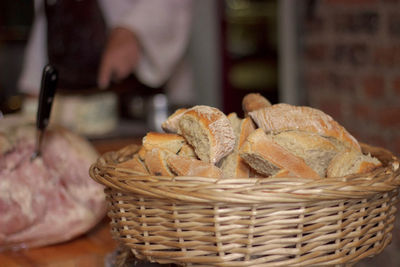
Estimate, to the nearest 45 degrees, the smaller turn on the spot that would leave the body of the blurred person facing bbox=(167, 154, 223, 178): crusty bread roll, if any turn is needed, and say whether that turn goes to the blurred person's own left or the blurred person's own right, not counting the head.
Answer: approximately 45° to the blurred person's own left

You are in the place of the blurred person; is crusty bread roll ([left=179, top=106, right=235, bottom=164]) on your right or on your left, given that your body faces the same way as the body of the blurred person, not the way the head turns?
on your left

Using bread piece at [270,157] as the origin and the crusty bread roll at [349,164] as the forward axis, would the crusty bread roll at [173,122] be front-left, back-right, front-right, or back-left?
back-left

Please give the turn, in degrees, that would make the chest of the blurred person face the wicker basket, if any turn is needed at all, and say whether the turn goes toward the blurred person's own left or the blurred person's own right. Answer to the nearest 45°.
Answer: approximately 45° to the blurred person's own left

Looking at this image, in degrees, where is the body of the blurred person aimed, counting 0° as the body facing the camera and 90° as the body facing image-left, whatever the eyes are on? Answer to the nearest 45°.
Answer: approximately 45°

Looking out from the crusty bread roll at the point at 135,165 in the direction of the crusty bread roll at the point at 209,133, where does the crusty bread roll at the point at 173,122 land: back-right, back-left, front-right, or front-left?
front-left

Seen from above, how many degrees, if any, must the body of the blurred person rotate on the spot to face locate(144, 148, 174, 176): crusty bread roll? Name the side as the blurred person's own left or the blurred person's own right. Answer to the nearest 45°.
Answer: approximately 45° to the blurred person's own left

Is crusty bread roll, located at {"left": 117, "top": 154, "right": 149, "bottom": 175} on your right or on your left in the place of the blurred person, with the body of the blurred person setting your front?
on your left

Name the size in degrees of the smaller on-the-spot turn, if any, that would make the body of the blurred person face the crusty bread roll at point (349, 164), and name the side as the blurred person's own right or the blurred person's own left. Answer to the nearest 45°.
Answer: approximately 45° to the blurred person's own left

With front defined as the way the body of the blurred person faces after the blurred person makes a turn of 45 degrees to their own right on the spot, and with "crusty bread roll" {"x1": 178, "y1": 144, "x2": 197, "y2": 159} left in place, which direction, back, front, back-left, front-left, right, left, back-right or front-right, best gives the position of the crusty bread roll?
left

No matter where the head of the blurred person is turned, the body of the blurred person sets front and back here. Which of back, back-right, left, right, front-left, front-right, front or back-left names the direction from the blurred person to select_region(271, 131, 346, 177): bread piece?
front-left

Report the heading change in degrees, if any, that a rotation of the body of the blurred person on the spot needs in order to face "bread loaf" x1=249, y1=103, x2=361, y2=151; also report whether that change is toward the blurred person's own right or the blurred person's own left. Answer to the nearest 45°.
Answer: approximately 45° to the blurred person's own left

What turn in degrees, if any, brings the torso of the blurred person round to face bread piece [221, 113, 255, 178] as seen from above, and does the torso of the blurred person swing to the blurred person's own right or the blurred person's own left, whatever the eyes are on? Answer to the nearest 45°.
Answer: approximately 45° to the blurred person's own left

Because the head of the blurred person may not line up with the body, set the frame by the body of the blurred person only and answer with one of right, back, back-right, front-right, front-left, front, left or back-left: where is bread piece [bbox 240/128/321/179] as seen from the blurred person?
front-left
